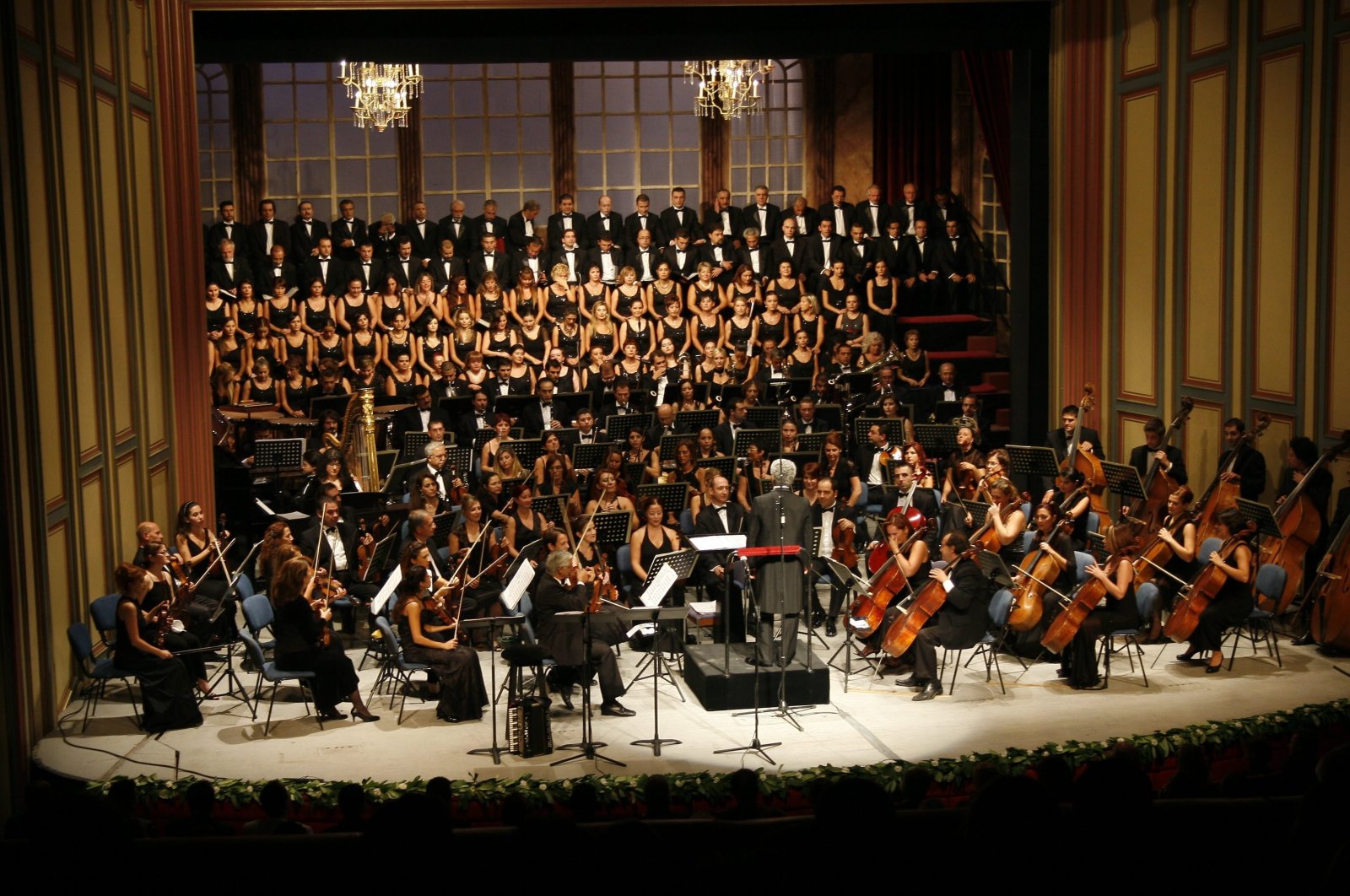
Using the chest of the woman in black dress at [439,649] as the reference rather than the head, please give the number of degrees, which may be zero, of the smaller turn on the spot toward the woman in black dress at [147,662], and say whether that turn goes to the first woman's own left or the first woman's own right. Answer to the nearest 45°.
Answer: approximately 180°

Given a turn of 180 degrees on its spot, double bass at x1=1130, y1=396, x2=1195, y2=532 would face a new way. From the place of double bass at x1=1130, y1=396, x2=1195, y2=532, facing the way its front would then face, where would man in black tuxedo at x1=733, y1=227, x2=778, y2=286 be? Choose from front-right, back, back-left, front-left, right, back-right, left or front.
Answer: left

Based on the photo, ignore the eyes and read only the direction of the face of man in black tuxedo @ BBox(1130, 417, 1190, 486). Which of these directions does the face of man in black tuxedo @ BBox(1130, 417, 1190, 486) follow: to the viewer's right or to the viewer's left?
to the viewer's left

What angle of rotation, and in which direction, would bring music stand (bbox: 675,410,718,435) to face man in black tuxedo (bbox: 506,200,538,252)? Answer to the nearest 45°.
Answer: approximately 45° to its left

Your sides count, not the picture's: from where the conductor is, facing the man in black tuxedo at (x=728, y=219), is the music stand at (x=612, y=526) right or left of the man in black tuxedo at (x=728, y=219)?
left

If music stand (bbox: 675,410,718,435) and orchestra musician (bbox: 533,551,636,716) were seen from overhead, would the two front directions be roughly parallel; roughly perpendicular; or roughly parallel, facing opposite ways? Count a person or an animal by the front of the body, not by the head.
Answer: roughly perpendicular

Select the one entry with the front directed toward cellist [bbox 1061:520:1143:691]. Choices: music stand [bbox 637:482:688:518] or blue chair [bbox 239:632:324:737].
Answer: the blue chair

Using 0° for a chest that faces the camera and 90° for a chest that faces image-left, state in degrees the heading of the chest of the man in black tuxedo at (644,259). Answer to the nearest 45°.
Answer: approximately 0°

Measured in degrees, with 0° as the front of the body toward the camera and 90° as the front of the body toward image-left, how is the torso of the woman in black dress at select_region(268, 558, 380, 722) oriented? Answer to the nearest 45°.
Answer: approximately 270°

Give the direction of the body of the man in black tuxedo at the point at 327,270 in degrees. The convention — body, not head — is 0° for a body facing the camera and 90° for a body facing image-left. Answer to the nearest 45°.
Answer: approximately 0°

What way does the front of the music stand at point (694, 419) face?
away from the camera

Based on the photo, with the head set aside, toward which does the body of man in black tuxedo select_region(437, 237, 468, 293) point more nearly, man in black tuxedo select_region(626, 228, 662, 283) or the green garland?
the green garland

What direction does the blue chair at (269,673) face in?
to the viewer's right

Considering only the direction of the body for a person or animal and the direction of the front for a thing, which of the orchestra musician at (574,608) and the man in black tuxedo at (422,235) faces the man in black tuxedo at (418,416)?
the man in black tuxedo at (422,235)
